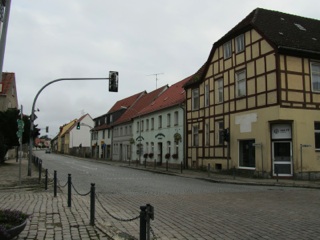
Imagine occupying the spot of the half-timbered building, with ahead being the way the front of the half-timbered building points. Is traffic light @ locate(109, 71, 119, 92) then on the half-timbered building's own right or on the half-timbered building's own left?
on the half-timbered building's own right

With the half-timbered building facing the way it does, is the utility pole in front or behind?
in front

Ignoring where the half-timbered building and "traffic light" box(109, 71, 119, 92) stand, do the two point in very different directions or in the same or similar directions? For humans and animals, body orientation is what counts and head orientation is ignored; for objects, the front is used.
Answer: very different directions

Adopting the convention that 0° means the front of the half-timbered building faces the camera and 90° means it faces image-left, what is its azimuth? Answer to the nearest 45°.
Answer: approximately 0°

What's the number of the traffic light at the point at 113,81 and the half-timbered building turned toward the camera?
1

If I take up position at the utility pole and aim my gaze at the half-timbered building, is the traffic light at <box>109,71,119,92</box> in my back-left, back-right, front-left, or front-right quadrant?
front-left

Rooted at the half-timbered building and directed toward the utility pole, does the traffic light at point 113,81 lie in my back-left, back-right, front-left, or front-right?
front-right
